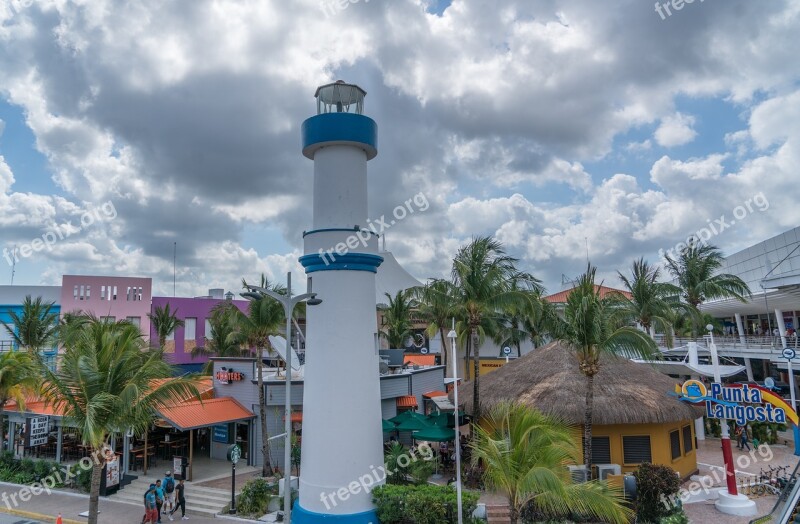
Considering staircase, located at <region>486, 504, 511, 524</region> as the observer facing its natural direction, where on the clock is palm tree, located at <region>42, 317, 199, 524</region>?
The palm tree is roughly at 2 o'clock from the staircase.

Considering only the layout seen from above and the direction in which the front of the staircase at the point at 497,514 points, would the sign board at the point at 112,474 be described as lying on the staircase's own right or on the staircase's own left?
on the staircase's own right

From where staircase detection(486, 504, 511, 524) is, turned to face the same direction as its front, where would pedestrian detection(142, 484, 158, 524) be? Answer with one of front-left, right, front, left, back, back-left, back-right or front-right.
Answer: right

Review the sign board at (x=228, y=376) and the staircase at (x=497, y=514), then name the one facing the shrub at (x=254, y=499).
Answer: the sign board

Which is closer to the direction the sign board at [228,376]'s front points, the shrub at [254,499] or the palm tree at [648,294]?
the shrub

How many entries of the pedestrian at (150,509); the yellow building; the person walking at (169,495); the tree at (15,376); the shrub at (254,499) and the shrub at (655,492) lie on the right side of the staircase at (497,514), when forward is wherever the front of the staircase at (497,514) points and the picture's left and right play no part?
4

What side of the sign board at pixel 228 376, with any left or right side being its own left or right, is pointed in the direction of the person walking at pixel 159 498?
front

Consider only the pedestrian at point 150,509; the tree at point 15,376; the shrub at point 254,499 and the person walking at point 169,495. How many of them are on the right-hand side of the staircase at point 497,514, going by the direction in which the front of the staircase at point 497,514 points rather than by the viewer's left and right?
4

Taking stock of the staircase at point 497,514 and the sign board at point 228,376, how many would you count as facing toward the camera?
2

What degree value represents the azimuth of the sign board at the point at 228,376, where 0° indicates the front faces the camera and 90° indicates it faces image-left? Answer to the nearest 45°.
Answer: approximately 0°

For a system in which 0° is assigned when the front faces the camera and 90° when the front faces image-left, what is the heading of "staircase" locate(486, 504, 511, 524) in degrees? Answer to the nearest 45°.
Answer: approximately 0°

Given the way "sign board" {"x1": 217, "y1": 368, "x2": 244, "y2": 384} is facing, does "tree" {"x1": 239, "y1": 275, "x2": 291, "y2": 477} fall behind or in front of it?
in front

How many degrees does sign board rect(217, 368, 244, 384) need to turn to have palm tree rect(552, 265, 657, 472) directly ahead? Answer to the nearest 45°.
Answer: approximately 45° to its left
